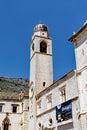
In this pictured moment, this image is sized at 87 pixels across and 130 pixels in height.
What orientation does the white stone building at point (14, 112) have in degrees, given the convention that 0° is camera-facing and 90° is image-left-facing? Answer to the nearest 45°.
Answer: approximately 0°

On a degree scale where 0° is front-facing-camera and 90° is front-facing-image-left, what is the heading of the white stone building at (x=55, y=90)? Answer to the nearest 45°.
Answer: approximately 45°

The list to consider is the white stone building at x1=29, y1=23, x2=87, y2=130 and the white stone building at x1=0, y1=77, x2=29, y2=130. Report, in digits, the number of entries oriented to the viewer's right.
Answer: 0
